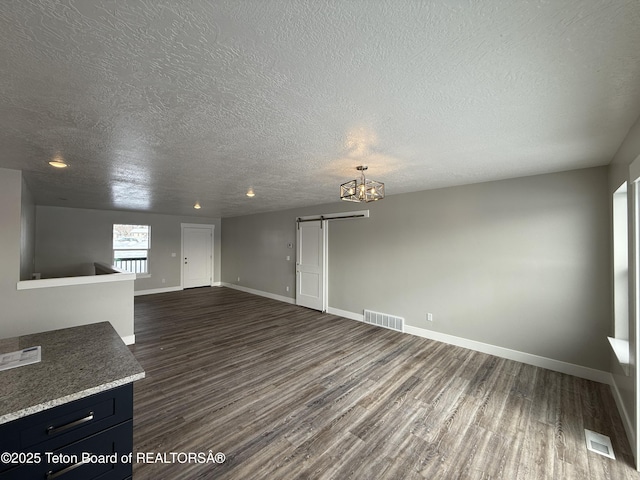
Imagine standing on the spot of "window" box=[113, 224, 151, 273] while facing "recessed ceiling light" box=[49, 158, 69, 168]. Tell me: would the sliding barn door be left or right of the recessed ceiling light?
left

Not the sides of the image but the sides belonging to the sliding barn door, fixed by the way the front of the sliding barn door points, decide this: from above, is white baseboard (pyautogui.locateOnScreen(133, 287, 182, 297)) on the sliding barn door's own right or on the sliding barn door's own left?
on the sliding barn door's own right

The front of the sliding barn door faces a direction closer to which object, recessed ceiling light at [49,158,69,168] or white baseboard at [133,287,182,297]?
the recessed ceiling light

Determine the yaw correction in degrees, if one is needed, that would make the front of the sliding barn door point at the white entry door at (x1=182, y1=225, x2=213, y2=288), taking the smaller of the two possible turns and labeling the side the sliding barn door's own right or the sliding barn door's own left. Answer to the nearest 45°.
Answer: approximately 90° to the sliding barn door's own right

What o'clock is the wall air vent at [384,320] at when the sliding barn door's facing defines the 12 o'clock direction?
The wall air vent is roughly at 9 o'clock from the sliding barn door.

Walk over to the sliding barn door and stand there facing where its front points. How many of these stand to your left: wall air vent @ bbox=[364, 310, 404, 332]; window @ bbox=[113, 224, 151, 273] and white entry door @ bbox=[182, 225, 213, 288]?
1

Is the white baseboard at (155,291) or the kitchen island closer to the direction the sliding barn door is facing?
the kitchen island

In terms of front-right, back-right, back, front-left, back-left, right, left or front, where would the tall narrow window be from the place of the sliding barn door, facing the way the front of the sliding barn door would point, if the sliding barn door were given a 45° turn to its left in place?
front-left

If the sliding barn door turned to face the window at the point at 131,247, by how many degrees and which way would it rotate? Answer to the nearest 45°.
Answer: approximately 45° to its right

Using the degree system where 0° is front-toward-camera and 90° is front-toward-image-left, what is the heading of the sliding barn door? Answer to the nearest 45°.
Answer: approximately 45°
